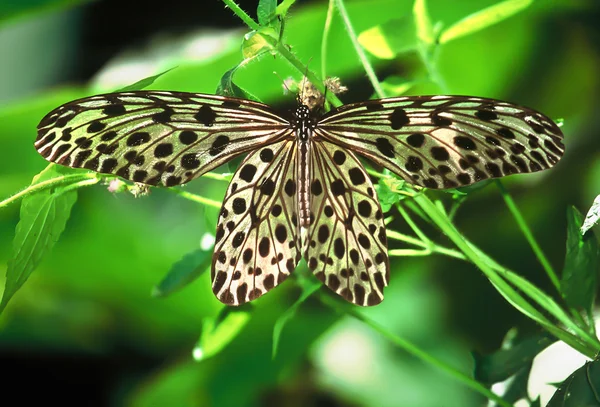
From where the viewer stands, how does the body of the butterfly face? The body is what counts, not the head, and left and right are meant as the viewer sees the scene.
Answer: facing away from the viewer
